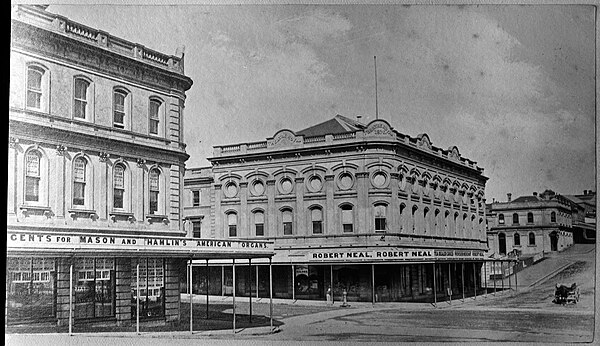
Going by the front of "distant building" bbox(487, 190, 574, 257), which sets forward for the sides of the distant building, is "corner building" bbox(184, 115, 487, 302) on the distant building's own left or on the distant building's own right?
on the distant building's own right

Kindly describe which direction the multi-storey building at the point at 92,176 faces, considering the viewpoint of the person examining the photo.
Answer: facing the viewer and to the right of the viewer

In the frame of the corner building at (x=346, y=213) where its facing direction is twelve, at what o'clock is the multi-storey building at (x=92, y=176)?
The multi-storey building is roughly at 1 o'clock from the corner building.

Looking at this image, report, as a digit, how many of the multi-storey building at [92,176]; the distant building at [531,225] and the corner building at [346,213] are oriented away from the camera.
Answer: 0

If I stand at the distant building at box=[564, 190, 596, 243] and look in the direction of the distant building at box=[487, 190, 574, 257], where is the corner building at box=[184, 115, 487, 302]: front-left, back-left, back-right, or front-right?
front-left

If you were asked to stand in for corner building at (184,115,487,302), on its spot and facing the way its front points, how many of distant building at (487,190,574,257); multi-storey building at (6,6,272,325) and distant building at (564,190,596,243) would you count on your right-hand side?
1

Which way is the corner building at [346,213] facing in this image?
toward the camera
